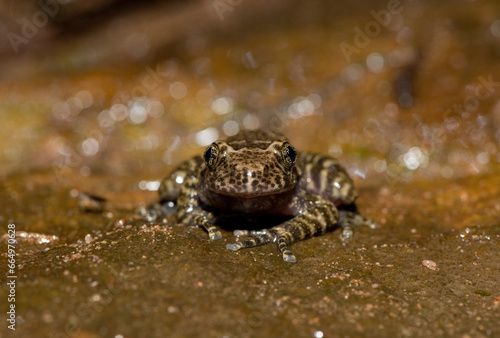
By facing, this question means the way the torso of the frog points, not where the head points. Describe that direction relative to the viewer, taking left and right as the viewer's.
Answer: facing the viewer
